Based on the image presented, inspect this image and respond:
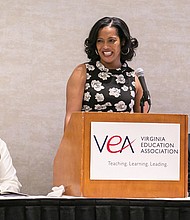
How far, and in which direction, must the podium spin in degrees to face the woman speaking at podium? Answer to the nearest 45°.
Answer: approximately 135° to its left

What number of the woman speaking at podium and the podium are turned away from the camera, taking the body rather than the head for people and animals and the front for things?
0

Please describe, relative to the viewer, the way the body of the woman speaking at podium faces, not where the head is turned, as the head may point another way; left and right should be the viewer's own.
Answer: facing the viewer

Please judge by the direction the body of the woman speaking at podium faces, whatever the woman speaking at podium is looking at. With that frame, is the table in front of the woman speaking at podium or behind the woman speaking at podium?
in front

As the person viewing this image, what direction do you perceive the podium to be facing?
facing the viewer and to the right of the viewer

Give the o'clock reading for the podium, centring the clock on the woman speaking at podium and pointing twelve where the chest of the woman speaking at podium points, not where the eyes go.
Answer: The podium is roughly at 12 o'clock from the woman speaking at podium.
